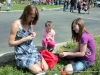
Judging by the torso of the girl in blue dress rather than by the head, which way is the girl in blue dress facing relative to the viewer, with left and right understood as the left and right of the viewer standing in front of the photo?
facing the viewer and to the right of the viewer

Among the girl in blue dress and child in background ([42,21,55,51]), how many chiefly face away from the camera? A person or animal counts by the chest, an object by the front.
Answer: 0

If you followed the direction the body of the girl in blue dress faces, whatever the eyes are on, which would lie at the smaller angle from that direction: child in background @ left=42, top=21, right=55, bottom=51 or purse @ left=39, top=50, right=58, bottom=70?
the purse

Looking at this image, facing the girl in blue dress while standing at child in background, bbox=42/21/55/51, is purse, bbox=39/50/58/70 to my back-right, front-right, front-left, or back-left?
front-left

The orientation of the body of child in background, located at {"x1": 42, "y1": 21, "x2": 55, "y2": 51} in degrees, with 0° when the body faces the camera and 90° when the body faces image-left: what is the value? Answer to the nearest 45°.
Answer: approximately 0°

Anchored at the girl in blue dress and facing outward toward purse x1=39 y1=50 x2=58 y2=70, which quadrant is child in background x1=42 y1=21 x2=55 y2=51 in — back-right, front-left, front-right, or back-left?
front-left

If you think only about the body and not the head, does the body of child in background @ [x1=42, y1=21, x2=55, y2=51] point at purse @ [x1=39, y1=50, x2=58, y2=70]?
yes
